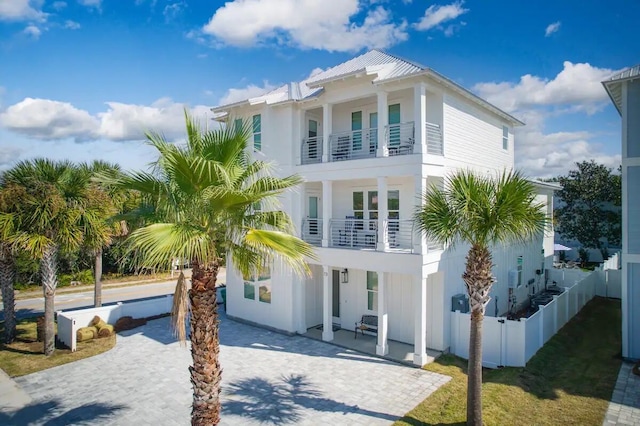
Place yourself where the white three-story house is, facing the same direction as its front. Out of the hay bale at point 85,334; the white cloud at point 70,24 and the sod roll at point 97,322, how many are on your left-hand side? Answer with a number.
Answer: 0

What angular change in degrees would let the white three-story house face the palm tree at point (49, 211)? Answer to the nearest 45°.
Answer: approximately 45° to its right

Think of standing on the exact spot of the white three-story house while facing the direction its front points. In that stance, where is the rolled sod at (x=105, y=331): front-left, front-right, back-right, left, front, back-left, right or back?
front-right

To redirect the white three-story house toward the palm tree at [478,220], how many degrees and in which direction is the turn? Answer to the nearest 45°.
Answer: approximately 45° to its left

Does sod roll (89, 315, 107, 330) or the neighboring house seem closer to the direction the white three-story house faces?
the sod roll

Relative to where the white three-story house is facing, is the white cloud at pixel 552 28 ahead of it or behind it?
behind

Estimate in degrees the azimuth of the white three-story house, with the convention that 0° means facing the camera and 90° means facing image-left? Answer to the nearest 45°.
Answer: approximately 45°

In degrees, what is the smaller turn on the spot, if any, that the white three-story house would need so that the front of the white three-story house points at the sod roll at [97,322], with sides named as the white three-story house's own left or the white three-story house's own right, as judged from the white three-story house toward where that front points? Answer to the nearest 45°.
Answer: approximately 45° to the white three-story house's own right

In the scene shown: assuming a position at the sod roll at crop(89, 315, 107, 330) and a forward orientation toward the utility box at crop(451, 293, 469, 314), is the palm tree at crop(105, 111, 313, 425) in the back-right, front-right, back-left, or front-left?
front-right

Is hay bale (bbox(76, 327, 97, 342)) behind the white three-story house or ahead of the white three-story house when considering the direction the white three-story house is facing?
ahead
